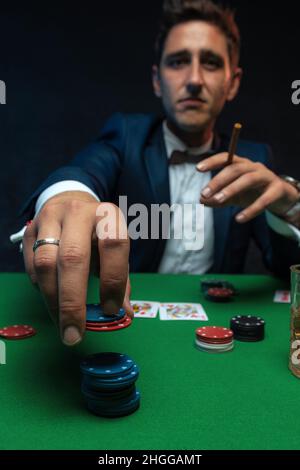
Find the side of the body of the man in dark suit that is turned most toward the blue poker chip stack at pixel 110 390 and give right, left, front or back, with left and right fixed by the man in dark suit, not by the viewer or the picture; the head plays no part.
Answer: front

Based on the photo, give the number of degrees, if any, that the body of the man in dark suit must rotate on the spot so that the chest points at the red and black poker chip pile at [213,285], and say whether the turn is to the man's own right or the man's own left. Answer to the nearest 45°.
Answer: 0° — they already face it

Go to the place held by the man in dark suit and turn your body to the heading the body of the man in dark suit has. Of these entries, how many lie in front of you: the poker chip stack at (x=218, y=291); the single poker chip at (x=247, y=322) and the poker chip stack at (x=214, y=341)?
3

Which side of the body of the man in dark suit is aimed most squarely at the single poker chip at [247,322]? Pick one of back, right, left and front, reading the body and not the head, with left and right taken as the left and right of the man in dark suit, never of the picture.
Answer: front

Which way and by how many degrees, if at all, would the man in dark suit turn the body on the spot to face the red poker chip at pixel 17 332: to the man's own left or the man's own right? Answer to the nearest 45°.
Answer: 0° — they already face it

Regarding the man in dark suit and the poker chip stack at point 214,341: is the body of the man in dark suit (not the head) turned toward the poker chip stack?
yes

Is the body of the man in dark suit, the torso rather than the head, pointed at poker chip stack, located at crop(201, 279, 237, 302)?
yes

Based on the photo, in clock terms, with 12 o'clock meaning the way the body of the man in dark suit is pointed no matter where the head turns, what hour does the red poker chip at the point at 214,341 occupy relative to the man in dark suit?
The red poker chip is roughly at 12 o'clock from the man in dark suit.

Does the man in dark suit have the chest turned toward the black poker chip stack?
yes

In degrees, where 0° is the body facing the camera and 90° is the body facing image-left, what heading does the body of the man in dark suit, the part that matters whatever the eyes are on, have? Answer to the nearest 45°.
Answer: approximately 0°
